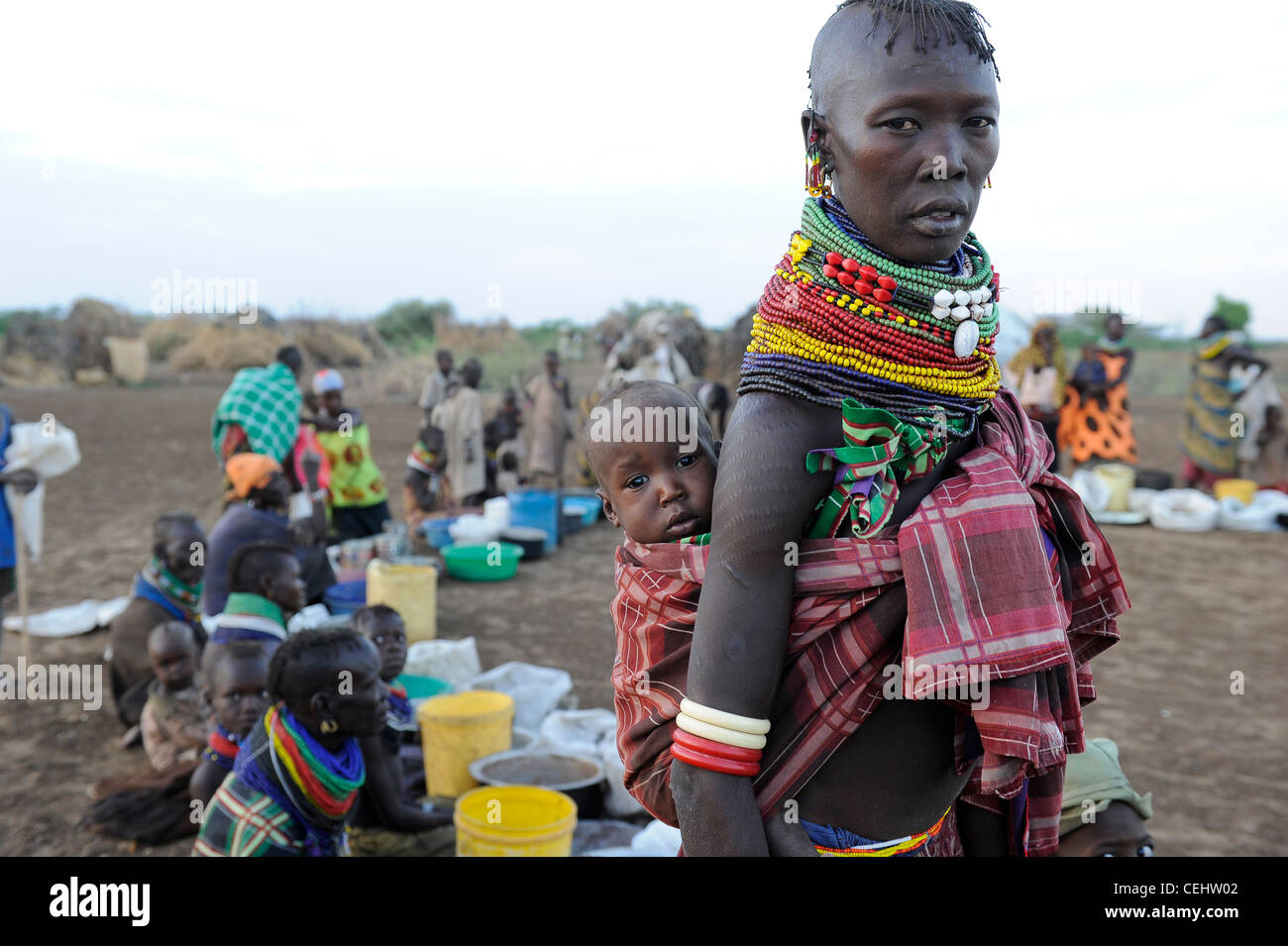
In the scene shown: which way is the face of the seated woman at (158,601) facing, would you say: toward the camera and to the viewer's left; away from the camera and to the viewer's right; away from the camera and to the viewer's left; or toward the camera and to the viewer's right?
toward the camera and to the viewer's right

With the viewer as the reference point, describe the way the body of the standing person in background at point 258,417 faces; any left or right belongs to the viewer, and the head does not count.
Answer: facing away from the viewer and to the right of the viewer

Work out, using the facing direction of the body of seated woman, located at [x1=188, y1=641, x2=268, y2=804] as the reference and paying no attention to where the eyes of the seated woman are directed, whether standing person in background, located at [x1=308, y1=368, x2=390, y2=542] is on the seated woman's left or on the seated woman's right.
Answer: on the seated woman's left

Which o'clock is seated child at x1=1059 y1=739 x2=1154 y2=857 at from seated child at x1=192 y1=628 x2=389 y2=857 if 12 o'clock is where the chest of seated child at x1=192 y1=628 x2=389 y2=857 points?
seated child at x1=1059 y1=739 x2=1154 y2=857 is roughly at 1 o'clock from seated child at x1=192 y1=628 x2=389 y2=857.

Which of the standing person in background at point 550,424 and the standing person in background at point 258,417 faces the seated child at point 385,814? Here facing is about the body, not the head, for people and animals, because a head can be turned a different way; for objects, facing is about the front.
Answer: the standing person in background at point 550,424

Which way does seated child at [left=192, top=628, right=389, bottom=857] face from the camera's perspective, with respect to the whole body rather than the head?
to the viewer's right

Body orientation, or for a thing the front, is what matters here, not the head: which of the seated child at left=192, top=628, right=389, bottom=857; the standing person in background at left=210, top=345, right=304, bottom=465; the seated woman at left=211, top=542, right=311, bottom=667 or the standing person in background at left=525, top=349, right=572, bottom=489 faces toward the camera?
the standing person in background at left=525, top=349, right=572, bottom=489

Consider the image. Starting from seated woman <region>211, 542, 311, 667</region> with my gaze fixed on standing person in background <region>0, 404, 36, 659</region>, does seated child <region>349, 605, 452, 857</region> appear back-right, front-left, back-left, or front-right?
back-left
